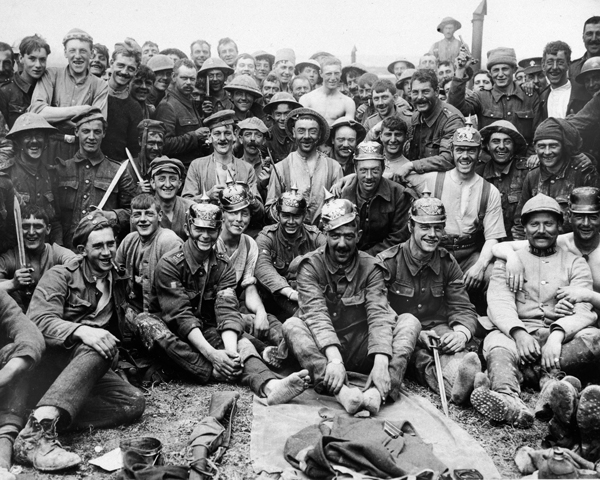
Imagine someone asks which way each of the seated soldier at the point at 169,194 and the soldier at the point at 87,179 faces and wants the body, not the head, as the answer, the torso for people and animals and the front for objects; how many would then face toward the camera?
2

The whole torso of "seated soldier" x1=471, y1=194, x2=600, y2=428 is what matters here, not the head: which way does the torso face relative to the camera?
toward the camera

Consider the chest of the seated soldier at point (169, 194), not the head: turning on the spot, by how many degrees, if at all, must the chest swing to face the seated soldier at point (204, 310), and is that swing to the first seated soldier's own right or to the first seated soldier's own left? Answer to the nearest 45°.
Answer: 0° — they already face them

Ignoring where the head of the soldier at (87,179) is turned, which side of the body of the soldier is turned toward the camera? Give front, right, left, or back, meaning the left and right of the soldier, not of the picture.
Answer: front

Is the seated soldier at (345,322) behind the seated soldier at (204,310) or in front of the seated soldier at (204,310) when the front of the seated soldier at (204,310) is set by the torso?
in front

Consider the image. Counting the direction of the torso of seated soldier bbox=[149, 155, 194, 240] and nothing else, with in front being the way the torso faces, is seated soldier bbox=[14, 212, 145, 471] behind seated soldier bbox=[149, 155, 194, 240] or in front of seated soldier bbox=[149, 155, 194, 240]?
in front

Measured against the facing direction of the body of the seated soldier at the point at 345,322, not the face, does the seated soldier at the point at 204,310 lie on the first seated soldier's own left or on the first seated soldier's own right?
on the first seated soldier's own right

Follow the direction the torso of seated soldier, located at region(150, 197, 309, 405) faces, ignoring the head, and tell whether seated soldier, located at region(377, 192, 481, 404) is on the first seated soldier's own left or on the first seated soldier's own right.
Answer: on the first seated soldier's own left

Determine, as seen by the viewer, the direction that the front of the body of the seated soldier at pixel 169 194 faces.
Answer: toward the camera

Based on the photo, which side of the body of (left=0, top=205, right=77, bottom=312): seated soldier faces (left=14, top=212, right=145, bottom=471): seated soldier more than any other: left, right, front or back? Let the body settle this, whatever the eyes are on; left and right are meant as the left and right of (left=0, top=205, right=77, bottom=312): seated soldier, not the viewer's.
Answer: front
